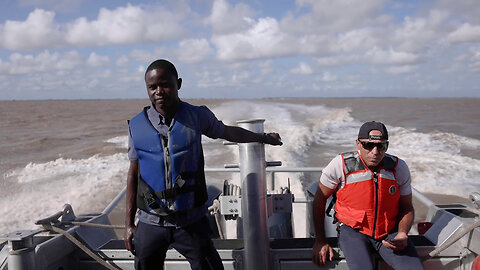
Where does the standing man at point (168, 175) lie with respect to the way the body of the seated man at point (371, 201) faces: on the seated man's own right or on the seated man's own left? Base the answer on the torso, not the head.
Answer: on the seated man's own right

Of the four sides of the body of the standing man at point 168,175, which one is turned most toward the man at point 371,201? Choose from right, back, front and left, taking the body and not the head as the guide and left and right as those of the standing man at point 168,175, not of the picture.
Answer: left

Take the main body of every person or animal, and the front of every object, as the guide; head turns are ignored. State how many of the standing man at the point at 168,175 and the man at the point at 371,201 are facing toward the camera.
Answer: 2

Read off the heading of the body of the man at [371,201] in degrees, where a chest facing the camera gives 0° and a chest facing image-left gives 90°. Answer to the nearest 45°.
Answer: approximately 0°
